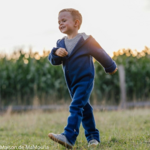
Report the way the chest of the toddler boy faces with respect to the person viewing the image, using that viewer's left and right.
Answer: facing the viewer and to the left of the viewer

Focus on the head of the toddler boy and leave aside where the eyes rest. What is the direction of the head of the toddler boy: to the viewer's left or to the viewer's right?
to the viewer's left
